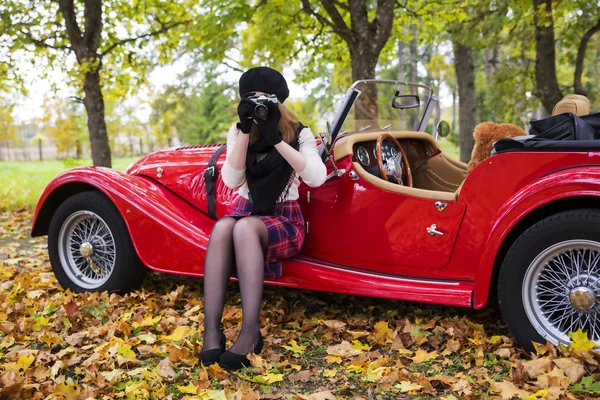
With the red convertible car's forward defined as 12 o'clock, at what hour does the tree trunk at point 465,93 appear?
The tree trunk is roughly at 2 o'clock from the red convertible car.

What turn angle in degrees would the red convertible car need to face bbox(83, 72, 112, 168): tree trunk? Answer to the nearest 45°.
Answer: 0° — it already faces it

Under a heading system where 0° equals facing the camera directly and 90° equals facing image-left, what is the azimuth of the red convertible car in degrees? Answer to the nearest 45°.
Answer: approximately 135°

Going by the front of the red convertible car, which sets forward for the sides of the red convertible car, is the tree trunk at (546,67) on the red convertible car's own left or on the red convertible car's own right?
on the red convertible car's own right
